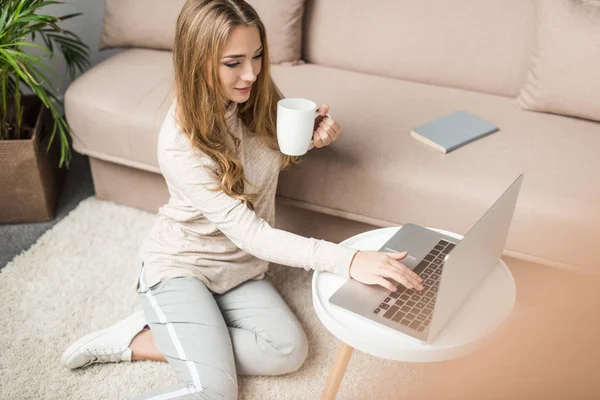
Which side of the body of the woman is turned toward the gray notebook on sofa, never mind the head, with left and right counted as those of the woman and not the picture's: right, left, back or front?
left

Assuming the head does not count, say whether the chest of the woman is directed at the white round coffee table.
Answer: yes

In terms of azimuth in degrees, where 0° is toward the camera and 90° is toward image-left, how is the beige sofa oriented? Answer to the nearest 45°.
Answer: approximately 45°

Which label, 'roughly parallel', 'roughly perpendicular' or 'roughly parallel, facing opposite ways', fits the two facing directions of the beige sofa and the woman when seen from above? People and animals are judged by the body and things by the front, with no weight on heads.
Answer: roughly perpendicular

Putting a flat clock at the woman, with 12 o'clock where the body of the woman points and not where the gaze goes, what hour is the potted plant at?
The potted plant is roughly at 6 o'clock from the woman.

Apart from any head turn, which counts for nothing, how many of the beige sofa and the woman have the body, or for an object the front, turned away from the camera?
0

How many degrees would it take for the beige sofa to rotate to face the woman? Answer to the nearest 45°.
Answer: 0° — it already faces them

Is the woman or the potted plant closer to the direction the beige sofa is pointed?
the woman

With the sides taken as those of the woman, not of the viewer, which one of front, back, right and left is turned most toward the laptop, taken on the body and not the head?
front

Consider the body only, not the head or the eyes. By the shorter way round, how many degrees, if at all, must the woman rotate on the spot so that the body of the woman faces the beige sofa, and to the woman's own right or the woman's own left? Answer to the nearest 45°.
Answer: approximately 90° to the woman's own left

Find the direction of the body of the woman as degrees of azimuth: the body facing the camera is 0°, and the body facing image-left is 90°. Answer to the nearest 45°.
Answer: approximately 315°

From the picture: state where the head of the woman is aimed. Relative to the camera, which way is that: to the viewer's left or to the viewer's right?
to the viewer's right

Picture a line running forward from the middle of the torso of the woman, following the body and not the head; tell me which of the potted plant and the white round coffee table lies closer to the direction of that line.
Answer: the white round coffee table
